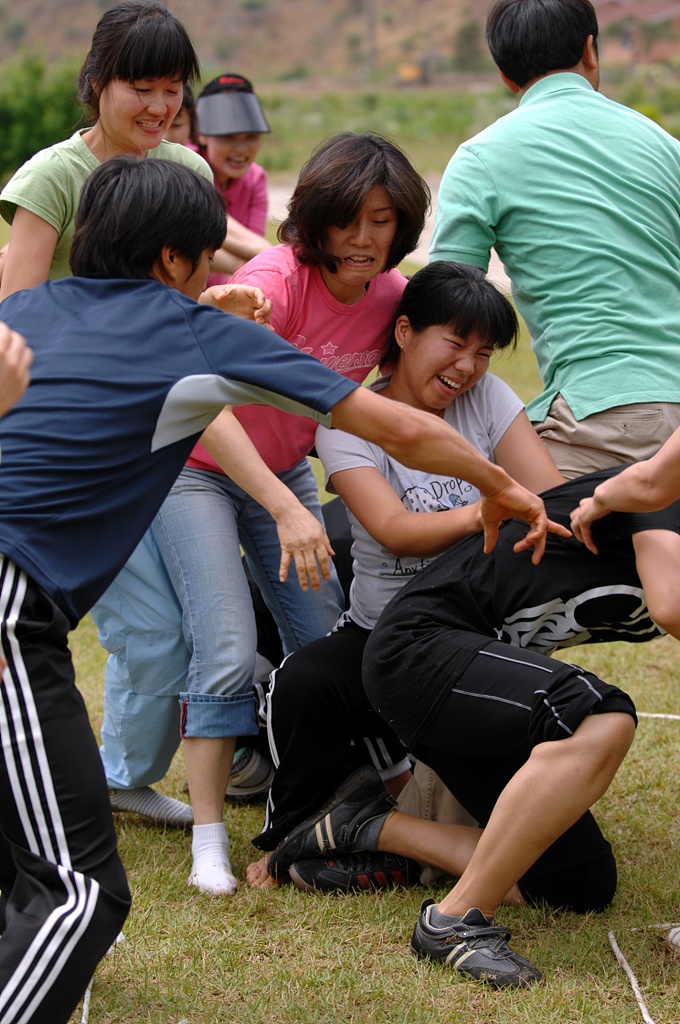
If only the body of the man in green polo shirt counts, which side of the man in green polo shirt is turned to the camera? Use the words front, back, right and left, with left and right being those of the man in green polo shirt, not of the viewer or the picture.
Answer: back

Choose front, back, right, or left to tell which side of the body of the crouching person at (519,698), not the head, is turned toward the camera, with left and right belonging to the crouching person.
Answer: right

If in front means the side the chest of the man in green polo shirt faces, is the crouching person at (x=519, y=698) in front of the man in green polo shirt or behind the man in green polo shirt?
behind

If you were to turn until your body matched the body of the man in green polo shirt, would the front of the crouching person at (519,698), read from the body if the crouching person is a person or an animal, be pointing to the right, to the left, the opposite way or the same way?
to the right

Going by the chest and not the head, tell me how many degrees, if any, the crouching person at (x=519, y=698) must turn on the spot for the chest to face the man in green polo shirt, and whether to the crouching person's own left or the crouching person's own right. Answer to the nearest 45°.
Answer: approximately 90° to the crouching person's own left

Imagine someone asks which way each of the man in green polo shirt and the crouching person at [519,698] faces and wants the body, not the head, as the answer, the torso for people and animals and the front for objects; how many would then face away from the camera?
1
